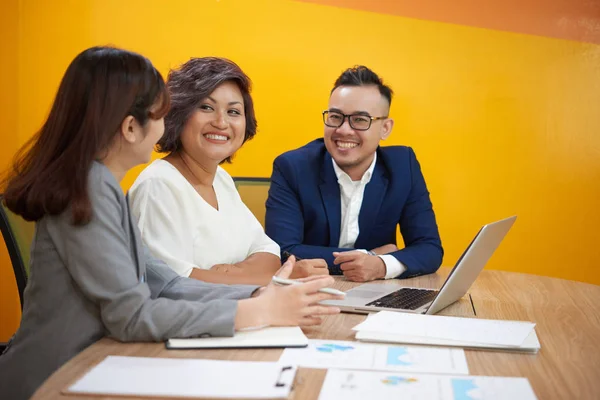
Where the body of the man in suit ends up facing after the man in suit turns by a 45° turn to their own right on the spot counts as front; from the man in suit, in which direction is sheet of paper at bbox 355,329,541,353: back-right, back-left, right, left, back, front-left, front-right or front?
front-left

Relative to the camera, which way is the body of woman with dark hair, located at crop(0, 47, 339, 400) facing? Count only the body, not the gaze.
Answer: to the viewer's right

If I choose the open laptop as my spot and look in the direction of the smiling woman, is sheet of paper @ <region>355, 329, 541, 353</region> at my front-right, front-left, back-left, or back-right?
back-left

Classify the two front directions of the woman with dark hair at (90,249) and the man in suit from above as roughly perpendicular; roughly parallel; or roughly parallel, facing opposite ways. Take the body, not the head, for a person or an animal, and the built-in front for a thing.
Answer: roughly perpendicular

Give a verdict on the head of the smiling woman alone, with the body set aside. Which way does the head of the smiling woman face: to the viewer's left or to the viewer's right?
to the viewer's left

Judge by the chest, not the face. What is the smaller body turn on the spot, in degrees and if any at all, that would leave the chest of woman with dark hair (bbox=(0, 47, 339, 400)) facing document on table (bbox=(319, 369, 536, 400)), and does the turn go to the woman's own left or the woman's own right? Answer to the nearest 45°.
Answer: approximately 45° to the woman's own right

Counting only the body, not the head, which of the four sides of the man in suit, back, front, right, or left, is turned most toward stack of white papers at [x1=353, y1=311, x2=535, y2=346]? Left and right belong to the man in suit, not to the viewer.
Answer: front

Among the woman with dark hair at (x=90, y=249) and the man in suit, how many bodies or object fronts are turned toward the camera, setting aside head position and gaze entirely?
1

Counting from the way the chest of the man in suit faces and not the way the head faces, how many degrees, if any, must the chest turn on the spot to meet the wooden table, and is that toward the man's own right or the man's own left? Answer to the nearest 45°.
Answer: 0° — they already face it

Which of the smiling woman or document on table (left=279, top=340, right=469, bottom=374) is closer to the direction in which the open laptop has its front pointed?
the smiling woman

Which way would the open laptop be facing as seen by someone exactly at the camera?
facing away from the viewer and to the left of the viewer

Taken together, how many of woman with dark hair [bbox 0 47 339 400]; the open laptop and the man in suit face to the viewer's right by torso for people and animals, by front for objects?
1

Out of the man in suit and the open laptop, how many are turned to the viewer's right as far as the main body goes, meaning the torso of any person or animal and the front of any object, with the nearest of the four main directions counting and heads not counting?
0

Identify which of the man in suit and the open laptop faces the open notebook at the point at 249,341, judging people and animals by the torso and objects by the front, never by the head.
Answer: the man in suit

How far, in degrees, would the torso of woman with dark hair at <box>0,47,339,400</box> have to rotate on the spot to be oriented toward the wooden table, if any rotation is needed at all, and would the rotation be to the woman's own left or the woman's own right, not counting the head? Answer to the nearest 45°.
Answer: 0° — they already face it

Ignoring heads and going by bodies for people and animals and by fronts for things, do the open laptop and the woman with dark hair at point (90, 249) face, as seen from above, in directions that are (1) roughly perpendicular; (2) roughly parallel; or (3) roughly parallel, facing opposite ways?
roughly parallel, facing opposite ways

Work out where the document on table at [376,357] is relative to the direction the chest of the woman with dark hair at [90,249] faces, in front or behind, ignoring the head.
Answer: in front

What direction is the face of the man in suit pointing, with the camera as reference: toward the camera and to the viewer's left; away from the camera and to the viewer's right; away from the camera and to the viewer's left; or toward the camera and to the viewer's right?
toward the camera and to the viewer's left
